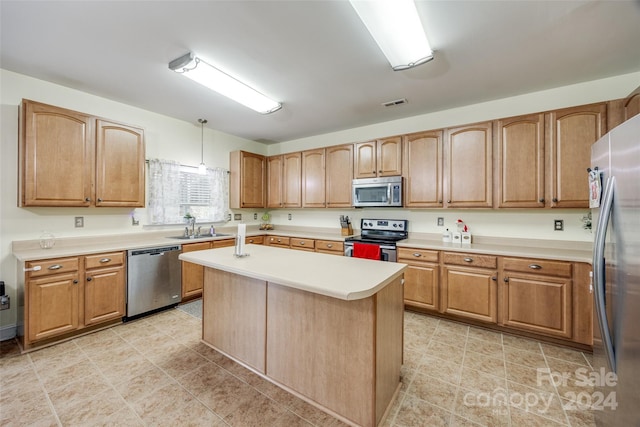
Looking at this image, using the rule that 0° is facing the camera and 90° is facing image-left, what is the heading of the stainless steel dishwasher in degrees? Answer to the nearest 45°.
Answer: approximately 315°

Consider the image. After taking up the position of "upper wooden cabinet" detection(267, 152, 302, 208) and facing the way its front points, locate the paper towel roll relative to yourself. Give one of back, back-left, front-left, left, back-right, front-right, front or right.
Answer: front-left

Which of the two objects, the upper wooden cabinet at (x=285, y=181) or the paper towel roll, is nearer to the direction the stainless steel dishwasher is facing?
the paper towel roll

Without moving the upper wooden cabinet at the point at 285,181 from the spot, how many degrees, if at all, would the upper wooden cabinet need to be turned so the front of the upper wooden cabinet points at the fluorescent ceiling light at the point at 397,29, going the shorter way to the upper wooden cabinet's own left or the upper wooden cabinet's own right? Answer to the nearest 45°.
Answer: approximately 45° to the upper wooden cabinet's own left

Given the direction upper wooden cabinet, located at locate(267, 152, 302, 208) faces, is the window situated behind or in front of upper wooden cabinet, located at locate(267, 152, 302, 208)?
in front

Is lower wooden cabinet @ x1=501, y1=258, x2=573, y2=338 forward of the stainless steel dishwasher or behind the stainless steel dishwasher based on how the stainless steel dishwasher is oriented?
forward

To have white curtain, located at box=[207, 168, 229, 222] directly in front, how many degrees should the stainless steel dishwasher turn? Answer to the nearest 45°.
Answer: approximately 90° to its left

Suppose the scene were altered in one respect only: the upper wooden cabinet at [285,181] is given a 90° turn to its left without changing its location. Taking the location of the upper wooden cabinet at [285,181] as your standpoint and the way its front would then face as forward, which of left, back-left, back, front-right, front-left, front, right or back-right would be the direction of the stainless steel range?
front

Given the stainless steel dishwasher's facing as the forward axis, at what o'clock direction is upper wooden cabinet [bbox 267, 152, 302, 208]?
The upper wooden cabinet is roughly at 10 o'clock from the stainless steel dishwasher.
